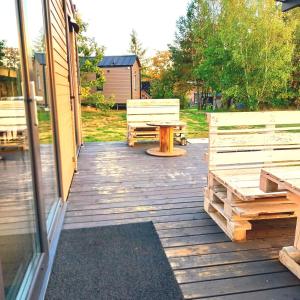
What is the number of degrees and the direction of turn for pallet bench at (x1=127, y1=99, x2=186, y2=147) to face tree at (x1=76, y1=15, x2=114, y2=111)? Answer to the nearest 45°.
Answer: approximately 135° to its right
